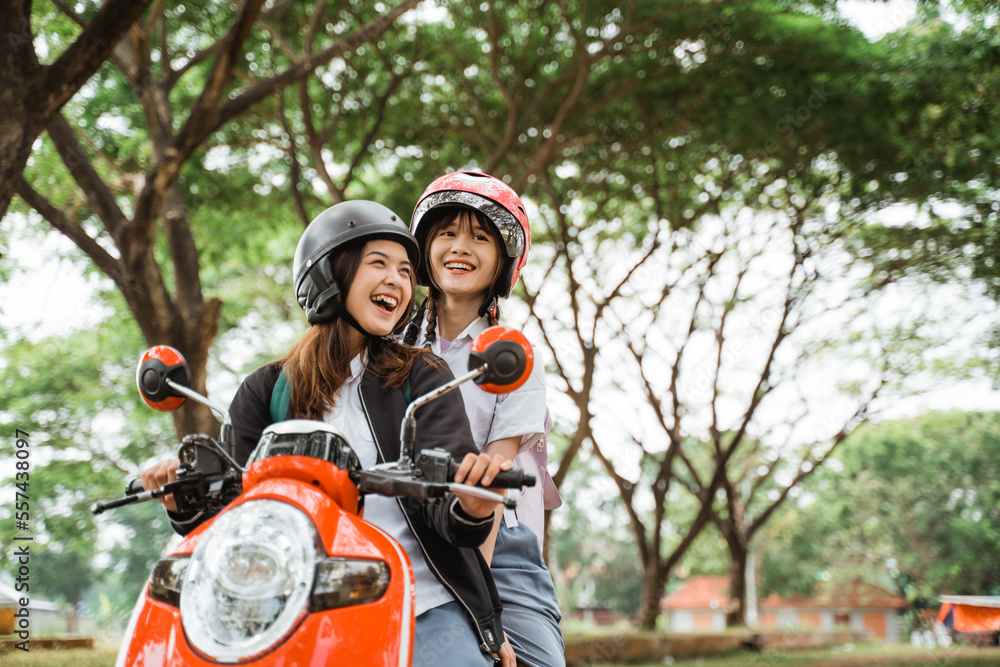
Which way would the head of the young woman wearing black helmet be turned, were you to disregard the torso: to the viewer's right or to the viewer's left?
to the viewer's right

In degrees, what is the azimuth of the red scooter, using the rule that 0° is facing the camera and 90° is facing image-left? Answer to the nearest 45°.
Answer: approximately 45°

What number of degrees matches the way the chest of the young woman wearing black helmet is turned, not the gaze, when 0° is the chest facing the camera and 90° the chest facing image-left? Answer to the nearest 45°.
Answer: approximately 0°

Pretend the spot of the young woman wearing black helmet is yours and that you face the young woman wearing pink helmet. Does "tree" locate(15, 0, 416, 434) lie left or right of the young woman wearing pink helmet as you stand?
left

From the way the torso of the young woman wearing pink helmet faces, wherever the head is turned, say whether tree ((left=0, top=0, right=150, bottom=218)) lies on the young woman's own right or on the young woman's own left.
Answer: on the young woman's own right
